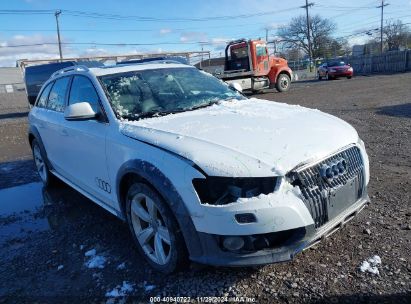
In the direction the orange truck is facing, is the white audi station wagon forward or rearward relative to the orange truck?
rearward

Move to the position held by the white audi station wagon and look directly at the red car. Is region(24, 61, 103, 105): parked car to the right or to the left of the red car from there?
left

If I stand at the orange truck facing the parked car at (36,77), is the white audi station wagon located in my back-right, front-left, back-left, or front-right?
front-left

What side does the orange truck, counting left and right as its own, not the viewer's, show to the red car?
front

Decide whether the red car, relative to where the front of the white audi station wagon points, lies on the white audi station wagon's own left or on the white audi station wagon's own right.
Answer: on the white audi station wagon's own left

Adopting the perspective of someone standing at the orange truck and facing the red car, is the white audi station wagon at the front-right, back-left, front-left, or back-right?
back-right

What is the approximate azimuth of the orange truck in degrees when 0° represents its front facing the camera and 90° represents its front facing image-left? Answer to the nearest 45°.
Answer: approximately 225°

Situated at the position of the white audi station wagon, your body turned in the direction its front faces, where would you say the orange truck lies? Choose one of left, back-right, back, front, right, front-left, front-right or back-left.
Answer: back-left

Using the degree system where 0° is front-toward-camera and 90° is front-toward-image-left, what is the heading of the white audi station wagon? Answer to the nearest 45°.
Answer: approximately 315°

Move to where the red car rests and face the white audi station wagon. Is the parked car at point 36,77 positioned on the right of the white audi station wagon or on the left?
right

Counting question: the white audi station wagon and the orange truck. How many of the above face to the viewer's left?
0

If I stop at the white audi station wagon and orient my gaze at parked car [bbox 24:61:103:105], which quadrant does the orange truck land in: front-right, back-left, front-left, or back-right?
front-right
